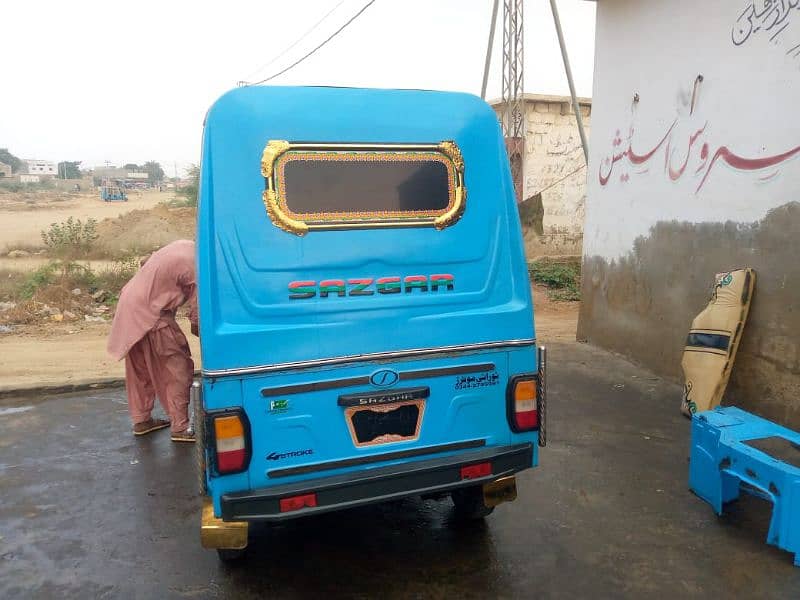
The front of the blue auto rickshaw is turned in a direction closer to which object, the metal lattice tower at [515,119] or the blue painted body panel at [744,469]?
the metal lattice tower

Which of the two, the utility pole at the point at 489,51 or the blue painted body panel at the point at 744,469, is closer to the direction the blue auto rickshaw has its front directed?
the utility pole

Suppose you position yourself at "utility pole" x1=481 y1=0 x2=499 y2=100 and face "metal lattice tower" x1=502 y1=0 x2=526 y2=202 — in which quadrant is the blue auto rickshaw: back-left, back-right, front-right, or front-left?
back-right

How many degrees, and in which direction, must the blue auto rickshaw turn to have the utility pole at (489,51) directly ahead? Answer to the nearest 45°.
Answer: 0° — it already faces it

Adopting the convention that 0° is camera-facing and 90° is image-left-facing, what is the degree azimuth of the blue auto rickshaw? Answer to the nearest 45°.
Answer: approximately 180°

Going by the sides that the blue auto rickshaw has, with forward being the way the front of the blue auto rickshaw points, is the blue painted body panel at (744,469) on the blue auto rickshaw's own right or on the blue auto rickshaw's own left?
on the blue auto rickshaw's own right
